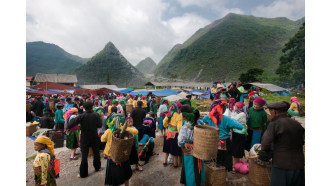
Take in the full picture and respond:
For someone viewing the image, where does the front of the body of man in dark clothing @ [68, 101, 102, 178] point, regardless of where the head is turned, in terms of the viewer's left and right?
facing away from the viewer and to the left of the viewer

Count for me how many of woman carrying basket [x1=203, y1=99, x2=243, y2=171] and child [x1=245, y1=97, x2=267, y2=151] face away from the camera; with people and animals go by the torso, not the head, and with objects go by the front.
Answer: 1

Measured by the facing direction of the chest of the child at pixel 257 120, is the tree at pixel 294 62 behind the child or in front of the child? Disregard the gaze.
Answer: behind

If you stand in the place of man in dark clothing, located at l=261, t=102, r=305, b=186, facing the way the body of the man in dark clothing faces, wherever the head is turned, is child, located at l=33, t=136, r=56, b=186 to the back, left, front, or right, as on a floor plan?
left

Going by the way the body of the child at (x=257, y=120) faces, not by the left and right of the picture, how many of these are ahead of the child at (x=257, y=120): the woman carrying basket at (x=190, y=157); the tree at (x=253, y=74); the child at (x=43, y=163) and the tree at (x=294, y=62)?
2

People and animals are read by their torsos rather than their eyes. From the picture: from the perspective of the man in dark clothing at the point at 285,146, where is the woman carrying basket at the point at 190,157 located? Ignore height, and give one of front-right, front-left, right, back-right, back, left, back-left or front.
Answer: front-left

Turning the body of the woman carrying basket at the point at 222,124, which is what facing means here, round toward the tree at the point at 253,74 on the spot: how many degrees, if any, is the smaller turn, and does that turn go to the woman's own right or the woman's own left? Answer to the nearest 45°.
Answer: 0° — they already face it

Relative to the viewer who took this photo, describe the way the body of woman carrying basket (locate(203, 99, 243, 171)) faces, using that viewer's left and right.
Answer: facing away from the viewer

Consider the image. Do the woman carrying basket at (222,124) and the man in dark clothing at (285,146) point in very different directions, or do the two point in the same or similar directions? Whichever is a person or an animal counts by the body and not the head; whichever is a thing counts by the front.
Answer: same or similar directions

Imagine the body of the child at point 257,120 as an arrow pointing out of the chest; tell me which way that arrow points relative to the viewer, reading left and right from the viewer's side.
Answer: facing the viewer and to the left of the viewer

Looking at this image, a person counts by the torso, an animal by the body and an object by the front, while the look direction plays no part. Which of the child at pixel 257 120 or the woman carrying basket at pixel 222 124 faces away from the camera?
the woman carrying basket

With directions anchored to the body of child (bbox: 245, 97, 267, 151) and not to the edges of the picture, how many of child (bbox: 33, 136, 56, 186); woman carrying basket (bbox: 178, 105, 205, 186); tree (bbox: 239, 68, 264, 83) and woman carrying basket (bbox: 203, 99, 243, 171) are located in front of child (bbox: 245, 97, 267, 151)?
3

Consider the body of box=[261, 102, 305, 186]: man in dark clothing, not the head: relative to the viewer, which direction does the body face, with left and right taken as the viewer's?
facing away from the viewer and to the left of the viewer
